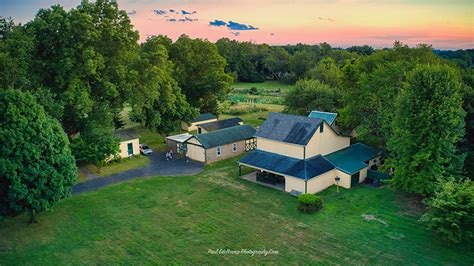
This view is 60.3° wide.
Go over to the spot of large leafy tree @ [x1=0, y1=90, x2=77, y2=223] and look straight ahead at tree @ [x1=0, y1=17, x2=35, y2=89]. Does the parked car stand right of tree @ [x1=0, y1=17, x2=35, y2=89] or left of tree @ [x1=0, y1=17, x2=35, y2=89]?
right

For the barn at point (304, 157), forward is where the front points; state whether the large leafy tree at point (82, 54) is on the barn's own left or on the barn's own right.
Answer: on the barn's own right

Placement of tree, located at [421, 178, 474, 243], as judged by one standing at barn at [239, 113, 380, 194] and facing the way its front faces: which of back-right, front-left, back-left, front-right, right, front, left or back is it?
left

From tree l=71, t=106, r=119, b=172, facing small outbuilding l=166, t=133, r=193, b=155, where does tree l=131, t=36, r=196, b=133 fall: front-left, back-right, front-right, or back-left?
front-left

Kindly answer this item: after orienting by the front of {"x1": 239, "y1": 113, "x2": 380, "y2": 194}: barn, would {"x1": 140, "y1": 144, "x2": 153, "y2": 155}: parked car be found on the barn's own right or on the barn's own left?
on the barn's own right

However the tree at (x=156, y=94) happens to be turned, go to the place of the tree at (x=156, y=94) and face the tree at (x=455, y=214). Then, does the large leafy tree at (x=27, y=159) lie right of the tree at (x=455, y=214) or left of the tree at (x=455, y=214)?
right

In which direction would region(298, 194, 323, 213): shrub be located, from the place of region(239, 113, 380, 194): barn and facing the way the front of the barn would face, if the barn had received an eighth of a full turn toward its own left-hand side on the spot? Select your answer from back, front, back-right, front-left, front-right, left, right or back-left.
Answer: front

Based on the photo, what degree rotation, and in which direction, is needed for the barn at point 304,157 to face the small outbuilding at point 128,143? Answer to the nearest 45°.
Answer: approximately 45° to its right

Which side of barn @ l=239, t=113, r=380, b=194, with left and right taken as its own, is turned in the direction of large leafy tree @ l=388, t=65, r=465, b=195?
left

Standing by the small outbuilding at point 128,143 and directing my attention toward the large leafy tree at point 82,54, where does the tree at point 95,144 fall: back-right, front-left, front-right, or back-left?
front-left

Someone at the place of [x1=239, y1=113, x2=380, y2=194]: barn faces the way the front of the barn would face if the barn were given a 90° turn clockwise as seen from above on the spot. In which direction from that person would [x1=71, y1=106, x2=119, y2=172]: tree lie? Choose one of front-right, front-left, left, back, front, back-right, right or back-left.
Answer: front-left

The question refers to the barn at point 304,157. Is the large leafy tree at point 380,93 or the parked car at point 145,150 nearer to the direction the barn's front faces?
the parked car

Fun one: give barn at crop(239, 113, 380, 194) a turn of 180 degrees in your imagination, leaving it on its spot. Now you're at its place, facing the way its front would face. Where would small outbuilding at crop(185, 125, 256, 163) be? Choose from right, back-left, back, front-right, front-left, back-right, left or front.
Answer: left

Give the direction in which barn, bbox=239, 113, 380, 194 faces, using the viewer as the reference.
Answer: facing the viewer and to the left of the viewer

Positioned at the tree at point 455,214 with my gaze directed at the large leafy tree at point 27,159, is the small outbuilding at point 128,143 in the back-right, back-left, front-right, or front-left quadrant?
front-right
